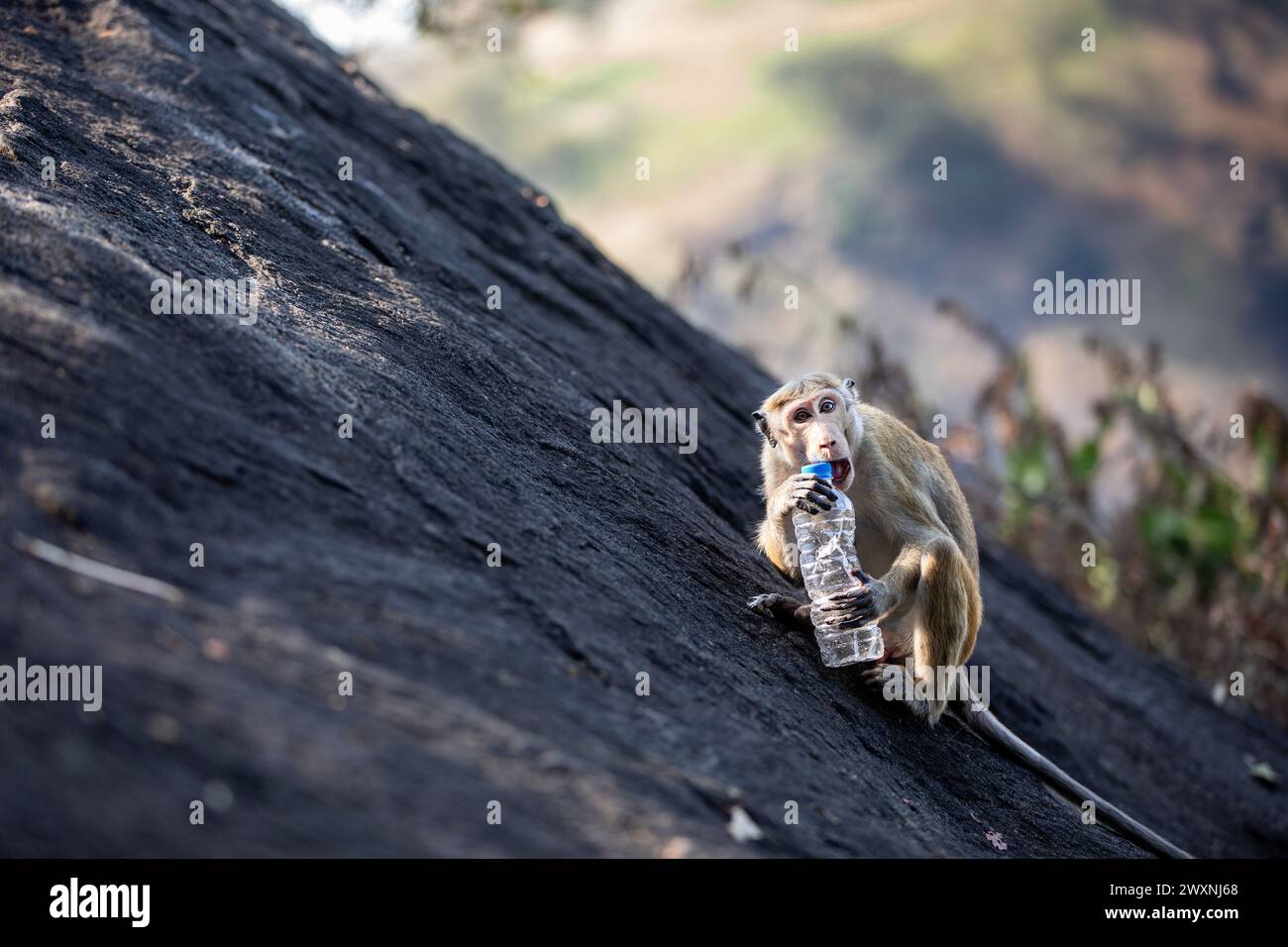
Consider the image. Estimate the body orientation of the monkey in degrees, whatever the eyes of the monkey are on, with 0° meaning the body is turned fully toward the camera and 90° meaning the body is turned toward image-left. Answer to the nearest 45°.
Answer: approximately 45°
